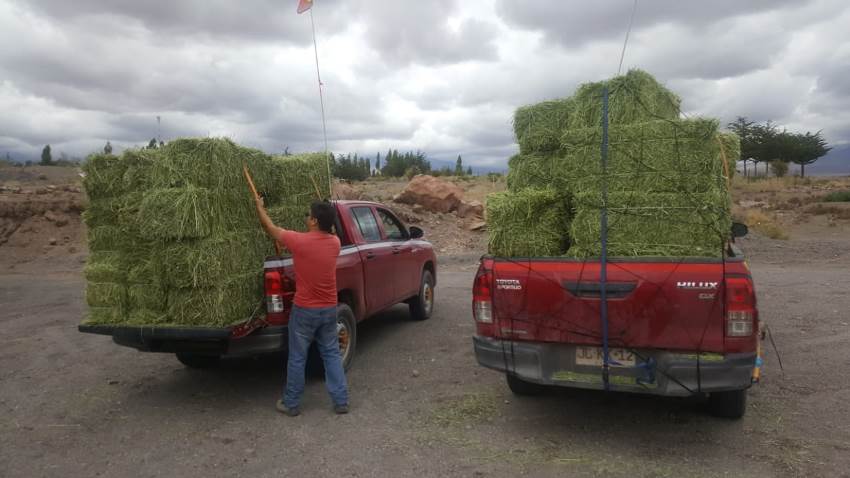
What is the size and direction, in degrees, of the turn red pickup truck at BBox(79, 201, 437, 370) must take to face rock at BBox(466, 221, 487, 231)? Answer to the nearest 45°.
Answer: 0° — it already faces it

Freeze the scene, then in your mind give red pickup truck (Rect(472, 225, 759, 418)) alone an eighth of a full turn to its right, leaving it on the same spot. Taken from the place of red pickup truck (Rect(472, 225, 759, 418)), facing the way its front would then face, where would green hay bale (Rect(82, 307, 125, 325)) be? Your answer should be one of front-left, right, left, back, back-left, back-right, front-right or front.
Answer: back-left

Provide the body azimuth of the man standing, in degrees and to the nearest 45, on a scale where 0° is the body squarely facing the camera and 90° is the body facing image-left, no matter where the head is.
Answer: approximately 135°

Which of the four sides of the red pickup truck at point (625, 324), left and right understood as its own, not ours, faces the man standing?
left

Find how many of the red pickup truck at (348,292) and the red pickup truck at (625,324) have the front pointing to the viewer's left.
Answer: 0

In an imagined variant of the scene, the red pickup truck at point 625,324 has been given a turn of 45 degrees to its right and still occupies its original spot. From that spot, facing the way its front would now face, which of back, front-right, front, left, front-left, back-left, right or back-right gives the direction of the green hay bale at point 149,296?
back-left

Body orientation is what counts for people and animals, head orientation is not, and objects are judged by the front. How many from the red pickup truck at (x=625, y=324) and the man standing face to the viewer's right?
0

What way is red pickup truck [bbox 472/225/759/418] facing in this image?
away from the camera

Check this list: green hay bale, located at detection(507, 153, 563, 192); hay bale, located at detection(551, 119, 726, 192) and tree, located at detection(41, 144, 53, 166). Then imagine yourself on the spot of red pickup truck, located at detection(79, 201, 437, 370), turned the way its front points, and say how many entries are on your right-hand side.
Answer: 2

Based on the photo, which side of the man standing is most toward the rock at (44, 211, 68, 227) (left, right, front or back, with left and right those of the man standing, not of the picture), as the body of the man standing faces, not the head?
front
